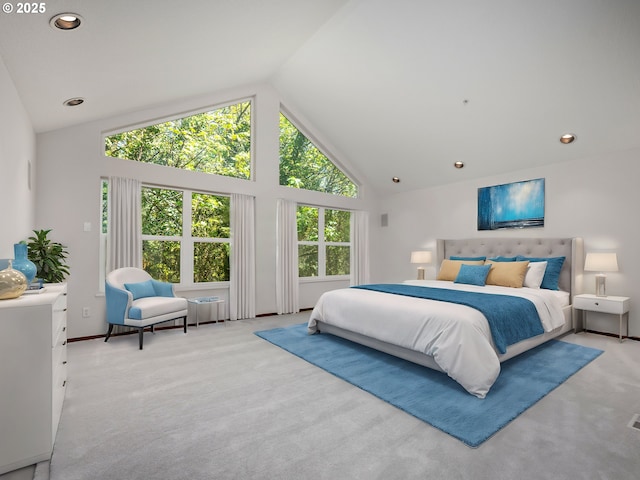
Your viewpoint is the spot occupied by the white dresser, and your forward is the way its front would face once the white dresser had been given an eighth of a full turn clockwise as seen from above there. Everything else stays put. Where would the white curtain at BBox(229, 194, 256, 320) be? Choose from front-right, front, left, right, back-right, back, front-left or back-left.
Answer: left

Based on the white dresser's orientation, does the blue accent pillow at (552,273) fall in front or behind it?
in front

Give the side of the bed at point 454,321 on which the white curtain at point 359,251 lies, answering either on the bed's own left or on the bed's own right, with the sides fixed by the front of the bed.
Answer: on the bed's own right

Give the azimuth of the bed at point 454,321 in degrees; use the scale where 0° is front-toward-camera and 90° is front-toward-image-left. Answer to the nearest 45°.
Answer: approximately 45°

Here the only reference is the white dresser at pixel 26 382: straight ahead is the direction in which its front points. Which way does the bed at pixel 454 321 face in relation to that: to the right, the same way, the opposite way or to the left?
the opposite way

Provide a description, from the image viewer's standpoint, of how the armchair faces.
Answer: facing the viewer and to the right of the viewer

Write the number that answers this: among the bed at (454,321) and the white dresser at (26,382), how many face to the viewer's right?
1

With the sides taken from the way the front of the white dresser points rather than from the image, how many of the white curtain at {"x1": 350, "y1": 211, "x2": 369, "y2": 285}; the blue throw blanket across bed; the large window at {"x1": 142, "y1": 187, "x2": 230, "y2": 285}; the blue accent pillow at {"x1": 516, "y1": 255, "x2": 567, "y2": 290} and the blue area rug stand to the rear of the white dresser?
0

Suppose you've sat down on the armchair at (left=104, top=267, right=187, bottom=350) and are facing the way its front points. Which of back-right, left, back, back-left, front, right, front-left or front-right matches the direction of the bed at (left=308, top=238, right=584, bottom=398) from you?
front

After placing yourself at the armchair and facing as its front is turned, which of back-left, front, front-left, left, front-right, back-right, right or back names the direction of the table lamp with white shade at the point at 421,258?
front-left

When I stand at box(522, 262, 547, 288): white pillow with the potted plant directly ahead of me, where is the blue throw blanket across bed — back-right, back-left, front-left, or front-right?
front-left

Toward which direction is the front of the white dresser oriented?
to the viewer's right

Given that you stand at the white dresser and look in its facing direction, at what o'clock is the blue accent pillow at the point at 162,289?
The blue accent pillow is roughly at 10 o'clock from the white dresser.

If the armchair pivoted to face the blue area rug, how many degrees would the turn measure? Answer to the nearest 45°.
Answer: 0° — it already faces it

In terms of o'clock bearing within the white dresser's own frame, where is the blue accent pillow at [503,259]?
The blue accent pillow is roughly at 12 o'clock from the white dresser.

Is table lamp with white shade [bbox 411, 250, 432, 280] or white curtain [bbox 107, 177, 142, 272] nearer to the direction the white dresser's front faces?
the table lamp with white shade

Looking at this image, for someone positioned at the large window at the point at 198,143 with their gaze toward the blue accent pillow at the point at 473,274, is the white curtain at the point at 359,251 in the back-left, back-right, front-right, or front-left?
front-left

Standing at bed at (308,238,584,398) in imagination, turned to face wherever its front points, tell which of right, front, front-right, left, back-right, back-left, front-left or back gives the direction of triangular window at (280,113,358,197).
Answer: right

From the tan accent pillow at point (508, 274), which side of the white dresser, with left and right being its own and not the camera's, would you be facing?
front

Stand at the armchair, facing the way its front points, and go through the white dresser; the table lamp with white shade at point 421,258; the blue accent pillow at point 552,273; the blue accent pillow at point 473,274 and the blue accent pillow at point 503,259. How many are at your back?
0
